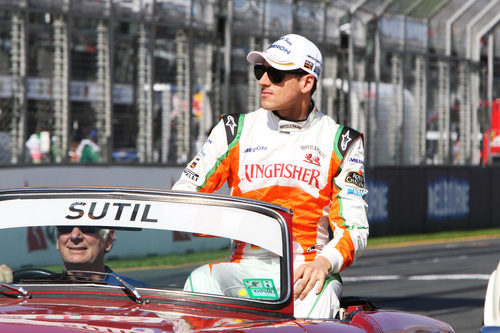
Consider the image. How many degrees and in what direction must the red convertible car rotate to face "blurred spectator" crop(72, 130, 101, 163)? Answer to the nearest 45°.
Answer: approximately 135° to its right

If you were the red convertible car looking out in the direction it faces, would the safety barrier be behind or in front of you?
behind

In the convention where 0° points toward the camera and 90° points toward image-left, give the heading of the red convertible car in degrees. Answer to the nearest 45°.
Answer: approximately 45°
